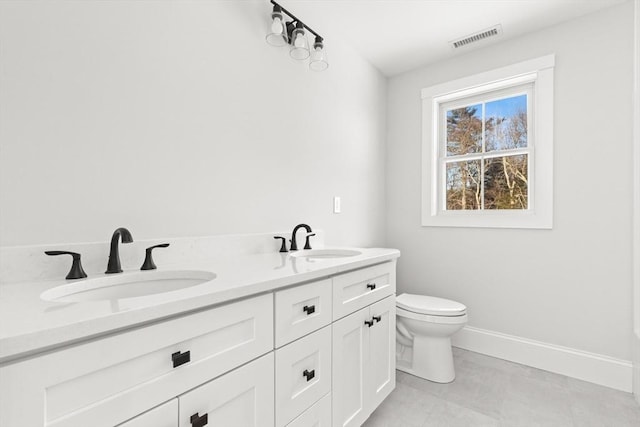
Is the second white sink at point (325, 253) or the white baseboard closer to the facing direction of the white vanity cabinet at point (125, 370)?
the white baseboard

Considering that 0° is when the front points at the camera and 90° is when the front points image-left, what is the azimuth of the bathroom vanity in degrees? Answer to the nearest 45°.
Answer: approximately 315°

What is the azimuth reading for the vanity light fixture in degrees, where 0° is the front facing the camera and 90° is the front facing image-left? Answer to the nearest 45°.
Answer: approximately 315°

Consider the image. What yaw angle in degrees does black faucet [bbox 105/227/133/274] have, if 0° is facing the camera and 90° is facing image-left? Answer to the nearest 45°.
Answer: approximately 315°

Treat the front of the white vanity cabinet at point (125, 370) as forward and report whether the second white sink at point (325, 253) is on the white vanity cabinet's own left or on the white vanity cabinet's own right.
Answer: on the white vanity cabinet's own left
